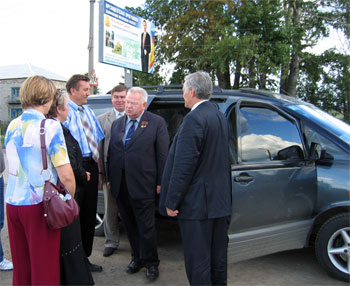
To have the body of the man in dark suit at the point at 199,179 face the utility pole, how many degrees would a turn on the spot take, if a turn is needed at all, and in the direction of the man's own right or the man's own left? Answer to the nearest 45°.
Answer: approximately 45° to the man's own right

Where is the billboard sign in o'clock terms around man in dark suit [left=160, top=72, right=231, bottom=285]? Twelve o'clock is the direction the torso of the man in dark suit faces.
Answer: The billboard sign is roughly at 1 o'clock from the man in dark suit.

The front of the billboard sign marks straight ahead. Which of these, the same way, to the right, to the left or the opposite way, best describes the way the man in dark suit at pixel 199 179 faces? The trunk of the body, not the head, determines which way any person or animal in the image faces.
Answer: the opposite way

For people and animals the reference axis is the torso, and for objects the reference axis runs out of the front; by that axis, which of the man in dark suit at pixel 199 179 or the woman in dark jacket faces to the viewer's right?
the woman in dark jacket

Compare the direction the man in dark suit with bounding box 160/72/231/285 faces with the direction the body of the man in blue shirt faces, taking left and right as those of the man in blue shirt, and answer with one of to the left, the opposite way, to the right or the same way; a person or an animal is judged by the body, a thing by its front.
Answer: the opposite way

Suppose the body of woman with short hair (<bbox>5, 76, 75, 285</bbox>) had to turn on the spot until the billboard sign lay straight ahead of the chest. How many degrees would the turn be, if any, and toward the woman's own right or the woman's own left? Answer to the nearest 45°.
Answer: approximately 45° to the woman's own left

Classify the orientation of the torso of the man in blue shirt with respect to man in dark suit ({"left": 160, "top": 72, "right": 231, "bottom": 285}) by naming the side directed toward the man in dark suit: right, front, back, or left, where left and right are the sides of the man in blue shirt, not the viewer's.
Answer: front

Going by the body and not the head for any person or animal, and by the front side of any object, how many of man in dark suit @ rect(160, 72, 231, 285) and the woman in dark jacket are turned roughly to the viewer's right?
1

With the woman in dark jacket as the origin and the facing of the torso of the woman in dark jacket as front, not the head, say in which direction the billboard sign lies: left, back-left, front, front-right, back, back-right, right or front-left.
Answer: left

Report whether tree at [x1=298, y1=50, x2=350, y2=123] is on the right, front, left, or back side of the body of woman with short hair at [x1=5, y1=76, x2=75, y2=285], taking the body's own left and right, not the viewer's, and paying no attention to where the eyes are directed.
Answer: front

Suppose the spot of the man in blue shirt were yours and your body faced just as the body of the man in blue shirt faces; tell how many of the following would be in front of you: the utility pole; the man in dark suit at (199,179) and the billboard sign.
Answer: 1

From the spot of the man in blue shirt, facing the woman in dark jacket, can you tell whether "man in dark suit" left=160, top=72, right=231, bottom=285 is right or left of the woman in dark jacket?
left

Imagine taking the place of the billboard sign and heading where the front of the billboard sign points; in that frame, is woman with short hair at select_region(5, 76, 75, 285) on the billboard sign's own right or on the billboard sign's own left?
on the billboard sign's own right

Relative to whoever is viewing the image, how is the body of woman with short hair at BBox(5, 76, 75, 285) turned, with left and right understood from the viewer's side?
facing away from the viewer and to the right of the viewer

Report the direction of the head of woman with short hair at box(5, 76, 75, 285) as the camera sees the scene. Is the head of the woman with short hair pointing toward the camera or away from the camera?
away from the camera

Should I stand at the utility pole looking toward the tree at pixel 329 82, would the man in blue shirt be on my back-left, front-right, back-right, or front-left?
back-right

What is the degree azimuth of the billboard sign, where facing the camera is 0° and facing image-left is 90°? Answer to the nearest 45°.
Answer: approximately 315°
